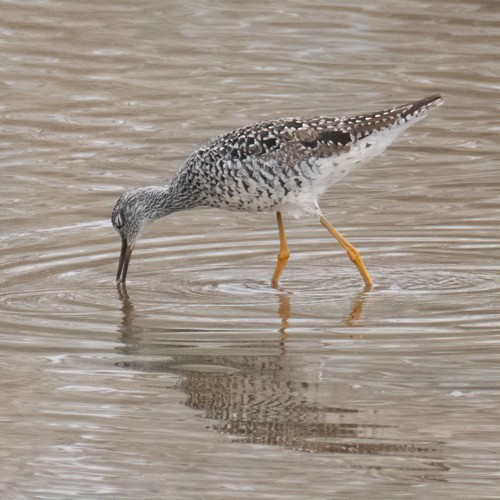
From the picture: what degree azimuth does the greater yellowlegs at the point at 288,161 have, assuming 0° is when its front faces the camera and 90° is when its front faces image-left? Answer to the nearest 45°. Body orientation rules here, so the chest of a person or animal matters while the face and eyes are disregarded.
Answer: approximately 90°
